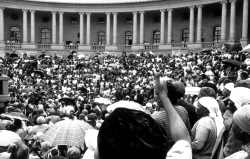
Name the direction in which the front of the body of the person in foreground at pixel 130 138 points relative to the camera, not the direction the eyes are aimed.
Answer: away from the camera

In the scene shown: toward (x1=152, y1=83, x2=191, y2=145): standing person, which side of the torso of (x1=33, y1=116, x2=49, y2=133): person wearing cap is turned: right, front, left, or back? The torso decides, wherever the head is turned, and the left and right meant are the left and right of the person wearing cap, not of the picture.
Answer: back

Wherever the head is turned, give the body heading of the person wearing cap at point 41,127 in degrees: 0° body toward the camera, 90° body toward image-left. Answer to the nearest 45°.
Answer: approximately 180°

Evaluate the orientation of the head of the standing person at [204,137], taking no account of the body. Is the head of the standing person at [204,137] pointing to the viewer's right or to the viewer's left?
to the viewer's left

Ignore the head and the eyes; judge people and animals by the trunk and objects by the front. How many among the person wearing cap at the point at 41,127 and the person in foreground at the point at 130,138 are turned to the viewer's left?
0

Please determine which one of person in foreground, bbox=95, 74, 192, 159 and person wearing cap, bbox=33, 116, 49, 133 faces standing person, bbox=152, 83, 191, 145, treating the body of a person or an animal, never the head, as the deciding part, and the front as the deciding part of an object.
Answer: the person in foreground

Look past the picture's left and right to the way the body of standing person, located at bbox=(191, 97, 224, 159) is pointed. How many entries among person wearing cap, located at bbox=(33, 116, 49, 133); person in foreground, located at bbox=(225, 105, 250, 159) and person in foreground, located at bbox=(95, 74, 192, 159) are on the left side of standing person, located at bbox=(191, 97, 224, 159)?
2

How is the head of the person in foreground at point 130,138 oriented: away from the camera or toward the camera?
away from the camera
